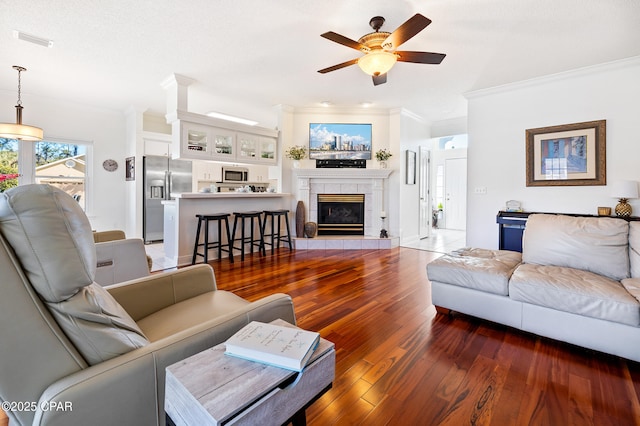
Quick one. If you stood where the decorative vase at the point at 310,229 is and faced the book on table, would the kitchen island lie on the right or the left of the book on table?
right

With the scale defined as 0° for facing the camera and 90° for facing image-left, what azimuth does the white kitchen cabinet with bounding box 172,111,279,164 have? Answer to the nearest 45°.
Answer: approximately 315°

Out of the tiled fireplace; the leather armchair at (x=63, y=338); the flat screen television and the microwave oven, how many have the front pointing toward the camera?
3

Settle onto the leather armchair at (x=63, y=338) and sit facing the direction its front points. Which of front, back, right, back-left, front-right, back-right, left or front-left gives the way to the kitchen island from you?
front-left

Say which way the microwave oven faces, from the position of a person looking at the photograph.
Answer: facing the viewer

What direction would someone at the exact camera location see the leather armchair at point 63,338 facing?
facing away from the viewer and to the right of the viewer

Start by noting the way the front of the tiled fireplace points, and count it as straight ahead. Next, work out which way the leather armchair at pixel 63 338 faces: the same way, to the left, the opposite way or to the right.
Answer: the opposite way

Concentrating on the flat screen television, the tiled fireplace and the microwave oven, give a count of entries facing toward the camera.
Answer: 3

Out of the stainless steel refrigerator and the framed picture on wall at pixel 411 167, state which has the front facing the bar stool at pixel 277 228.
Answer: the stainless steel refrigerator

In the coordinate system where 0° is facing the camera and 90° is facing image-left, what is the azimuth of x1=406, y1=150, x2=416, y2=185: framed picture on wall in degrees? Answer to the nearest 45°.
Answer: approximately 315°

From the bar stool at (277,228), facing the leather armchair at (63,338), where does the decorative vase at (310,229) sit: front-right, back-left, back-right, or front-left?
back-left

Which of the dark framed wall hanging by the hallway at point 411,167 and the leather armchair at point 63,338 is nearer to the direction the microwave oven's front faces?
the leather armchair

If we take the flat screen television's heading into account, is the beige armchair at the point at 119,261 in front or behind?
in front
